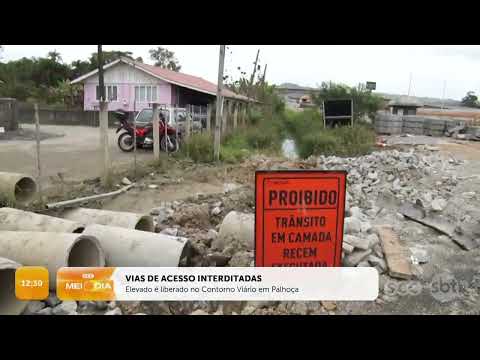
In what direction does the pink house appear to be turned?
toward the camera

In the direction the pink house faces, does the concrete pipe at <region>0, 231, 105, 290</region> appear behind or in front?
in front

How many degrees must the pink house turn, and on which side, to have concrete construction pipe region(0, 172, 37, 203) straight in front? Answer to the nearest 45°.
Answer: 0° — it already faces it

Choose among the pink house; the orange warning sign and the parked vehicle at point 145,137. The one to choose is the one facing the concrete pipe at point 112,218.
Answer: the pink house

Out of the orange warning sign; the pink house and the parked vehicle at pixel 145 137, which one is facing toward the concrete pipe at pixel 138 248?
the pink house

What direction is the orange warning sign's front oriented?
toward the camera

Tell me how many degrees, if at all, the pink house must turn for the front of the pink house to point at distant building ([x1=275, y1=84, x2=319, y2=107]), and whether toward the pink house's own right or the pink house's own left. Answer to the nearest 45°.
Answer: approximately 135° to the pink house's own left

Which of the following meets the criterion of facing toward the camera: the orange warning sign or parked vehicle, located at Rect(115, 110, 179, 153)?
the orange warning sign

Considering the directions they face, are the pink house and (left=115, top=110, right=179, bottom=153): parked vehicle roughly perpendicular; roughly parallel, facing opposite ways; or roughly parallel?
roughly perpendicular

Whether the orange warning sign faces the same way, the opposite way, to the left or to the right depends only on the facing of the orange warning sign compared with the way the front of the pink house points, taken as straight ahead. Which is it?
the same way

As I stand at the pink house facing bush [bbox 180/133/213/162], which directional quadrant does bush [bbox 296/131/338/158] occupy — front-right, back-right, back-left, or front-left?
front-left
